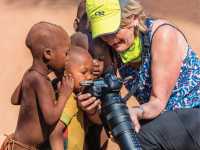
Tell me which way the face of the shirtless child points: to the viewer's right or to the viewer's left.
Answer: to the viewer's right

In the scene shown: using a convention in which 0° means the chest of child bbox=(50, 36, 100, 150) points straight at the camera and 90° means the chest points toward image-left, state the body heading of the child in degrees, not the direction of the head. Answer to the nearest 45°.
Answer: approximately 315°

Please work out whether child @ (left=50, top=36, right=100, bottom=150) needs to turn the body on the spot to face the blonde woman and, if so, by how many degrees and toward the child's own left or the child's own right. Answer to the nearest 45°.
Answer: approximately 45° to the child's own left
